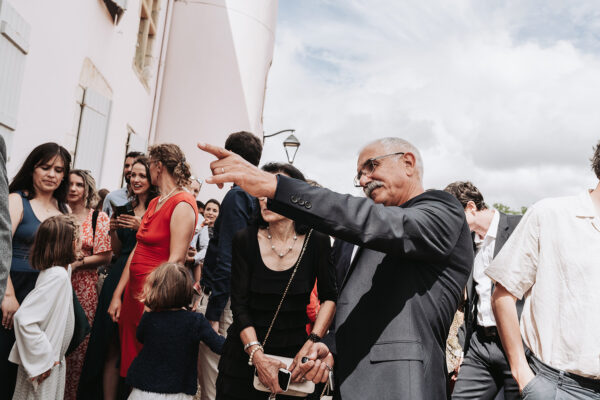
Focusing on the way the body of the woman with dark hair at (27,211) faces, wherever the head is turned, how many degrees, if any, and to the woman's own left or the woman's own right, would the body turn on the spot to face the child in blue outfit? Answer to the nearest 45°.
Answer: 0° — they already face them

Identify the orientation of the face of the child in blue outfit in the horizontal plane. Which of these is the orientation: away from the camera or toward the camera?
away from the camera

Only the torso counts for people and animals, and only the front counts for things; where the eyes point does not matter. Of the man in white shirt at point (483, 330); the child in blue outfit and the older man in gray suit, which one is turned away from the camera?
the child in blue outfit

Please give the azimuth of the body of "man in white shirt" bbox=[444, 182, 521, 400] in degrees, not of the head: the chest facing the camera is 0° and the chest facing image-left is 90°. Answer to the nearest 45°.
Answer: approximately 45°

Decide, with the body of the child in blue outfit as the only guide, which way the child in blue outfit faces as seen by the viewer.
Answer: away from the camera

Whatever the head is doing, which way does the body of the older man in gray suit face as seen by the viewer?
to the viewer's left

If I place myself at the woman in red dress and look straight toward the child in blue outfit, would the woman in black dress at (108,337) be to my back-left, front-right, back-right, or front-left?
back-right

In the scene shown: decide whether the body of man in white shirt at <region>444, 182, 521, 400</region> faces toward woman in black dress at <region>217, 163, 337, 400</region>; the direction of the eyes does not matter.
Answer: yes

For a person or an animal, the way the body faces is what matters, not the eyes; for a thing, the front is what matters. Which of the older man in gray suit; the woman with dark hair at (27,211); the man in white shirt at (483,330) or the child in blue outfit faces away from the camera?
the child in blue outfit

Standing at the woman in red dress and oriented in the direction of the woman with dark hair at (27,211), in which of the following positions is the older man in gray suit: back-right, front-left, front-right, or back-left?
back-left
